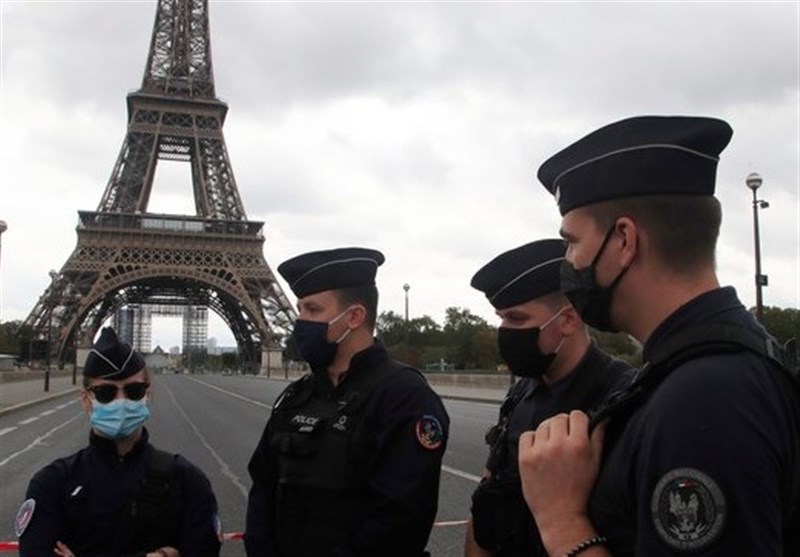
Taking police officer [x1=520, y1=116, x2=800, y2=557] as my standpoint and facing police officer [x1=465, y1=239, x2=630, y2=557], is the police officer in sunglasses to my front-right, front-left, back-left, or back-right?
front-left

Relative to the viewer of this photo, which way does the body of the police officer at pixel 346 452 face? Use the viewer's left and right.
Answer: facing the viewer and to the left of the viewer

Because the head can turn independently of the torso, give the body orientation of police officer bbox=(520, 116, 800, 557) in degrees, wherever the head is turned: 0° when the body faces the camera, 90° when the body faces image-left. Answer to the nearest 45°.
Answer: approximately 90°

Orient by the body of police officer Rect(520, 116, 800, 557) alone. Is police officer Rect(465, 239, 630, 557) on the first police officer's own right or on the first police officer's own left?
on the first police officer's own right

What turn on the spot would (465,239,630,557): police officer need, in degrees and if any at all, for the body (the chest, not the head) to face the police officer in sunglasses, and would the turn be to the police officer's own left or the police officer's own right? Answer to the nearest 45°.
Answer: approximately 45° to the police officer's own right

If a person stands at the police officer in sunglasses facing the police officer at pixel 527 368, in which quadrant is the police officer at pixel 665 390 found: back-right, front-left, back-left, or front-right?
front-right

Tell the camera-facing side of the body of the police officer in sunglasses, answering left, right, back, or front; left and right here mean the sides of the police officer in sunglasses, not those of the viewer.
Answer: front

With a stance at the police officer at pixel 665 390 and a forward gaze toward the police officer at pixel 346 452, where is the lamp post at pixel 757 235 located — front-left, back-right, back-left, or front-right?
front-right

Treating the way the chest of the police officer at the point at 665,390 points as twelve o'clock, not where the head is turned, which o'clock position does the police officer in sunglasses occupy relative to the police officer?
The police officer in sunglasses is roughly at 1 o'clock from the police officer.

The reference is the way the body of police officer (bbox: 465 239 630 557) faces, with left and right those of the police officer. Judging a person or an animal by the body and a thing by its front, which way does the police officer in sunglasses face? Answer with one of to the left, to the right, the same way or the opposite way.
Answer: to the left

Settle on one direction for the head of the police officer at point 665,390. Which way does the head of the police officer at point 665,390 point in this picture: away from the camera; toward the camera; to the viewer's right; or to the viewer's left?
to the viewer's left

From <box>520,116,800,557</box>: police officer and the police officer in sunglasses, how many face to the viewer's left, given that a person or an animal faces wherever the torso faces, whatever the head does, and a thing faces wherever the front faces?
1

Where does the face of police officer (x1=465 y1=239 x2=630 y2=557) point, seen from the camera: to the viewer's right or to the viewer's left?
to the viewer's left
